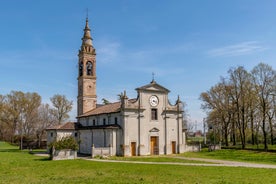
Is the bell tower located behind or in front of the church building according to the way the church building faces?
behind

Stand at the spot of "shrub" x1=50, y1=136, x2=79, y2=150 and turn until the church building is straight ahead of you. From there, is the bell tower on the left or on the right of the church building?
left

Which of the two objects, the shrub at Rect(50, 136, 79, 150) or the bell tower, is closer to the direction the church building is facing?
the shrub

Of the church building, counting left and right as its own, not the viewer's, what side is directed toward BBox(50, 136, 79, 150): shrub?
right

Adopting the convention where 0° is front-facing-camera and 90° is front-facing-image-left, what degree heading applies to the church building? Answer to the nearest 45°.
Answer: approximately 315°

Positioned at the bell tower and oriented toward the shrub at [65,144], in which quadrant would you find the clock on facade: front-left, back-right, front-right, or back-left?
front-left
